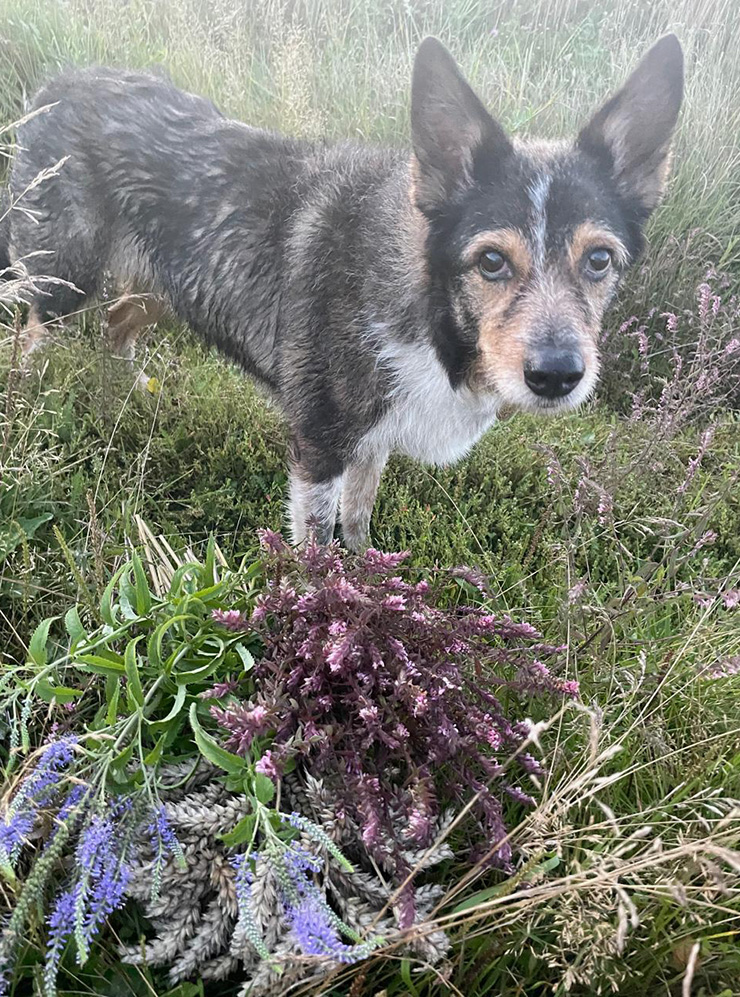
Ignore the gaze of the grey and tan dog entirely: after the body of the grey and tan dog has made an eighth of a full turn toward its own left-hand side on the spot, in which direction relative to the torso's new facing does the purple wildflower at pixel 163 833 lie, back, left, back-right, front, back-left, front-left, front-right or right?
right

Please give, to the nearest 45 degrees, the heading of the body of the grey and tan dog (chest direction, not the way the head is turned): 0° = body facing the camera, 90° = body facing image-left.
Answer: approximately 315°

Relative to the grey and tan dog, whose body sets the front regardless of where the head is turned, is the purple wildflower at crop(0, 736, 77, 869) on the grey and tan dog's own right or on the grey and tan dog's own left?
on the grey and tan dog's own right

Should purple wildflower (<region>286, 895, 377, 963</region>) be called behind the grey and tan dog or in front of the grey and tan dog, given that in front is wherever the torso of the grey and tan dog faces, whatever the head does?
in front

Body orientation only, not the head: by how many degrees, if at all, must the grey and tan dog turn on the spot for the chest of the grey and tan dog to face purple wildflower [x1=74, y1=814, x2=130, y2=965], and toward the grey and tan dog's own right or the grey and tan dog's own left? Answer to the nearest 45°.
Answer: approximately 45° to the grey and tan dog's own right
